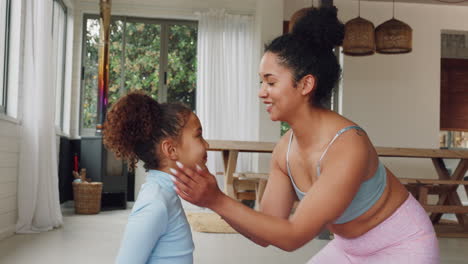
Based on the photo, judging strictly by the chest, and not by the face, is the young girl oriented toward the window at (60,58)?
no

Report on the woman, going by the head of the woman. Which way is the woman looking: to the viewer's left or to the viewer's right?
to the viewer's left

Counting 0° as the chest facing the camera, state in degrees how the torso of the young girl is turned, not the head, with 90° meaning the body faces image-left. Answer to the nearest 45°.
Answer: approximately 270°

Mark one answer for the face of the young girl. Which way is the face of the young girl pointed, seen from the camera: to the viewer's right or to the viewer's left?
to the viewer's right

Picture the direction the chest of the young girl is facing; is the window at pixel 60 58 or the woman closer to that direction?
the woman

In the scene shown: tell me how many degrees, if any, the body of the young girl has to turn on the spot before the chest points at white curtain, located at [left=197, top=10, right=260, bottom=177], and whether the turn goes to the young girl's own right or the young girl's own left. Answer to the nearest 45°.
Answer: approximately 90° to the young girl's own left

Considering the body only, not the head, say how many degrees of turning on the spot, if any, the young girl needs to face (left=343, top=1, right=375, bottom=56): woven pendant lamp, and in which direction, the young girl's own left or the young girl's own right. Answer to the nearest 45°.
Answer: approximately 45° to the young girl's own left

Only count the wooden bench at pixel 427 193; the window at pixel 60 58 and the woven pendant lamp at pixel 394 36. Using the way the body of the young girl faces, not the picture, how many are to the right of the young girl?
0

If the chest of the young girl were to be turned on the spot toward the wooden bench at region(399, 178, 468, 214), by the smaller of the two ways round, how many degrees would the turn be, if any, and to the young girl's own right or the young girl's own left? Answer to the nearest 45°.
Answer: approximately 45° to the young girl's own left

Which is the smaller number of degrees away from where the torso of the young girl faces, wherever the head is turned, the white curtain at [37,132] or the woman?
the woman

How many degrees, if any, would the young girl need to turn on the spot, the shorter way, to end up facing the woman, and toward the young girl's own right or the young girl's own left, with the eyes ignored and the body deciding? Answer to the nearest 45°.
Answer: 0° — they already face them

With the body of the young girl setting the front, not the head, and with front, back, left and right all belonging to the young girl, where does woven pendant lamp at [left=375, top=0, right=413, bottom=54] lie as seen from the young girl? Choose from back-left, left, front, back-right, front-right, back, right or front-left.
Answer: front-left

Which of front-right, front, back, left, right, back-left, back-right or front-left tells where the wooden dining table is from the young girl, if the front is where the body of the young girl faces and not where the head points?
front-left

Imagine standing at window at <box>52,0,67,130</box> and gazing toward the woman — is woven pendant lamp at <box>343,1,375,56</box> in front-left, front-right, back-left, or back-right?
front-left

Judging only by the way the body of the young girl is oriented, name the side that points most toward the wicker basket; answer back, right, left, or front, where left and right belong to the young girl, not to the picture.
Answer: left
